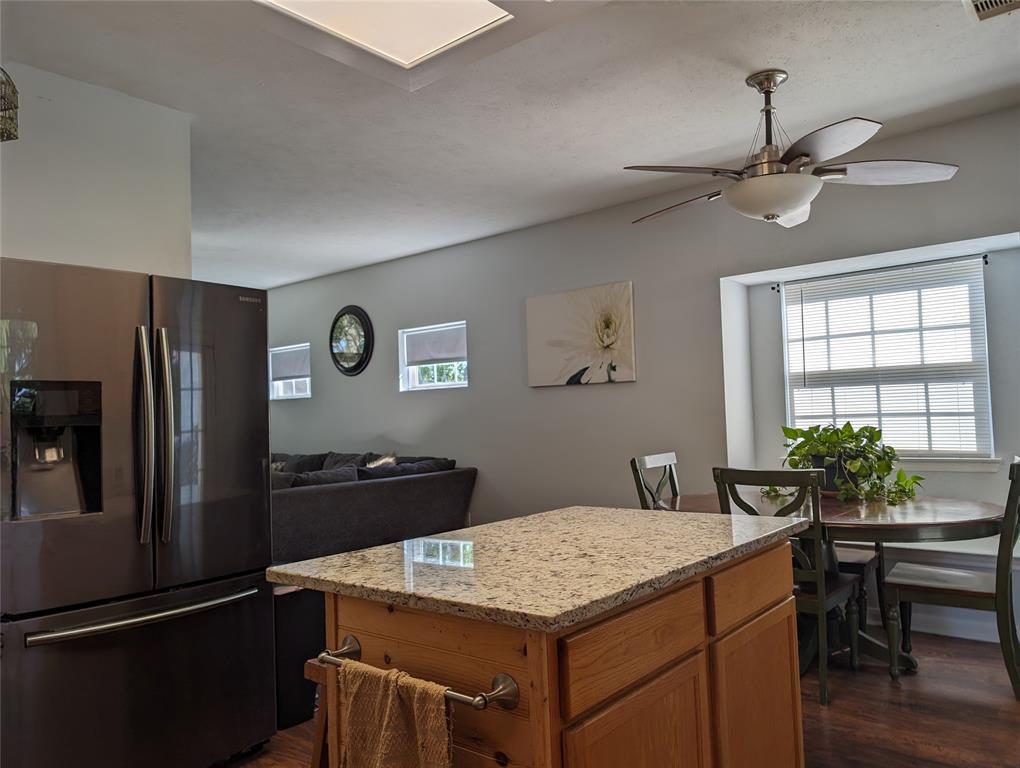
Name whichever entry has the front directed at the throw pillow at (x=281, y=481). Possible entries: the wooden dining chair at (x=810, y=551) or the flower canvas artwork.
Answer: the flower canvas artwork

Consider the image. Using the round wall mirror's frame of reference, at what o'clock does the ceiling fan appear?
The ceiling fan is roughly at 10 o'clock from the round wall mirror.

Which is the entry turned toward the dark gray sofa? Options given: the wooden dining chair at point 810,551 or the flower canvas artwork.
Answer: the flower canvas artwork

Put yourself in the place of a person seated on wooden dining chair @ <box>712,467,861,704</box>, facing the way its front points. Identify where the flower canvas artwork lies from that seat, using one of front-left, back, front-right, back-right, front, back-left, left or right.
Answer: left

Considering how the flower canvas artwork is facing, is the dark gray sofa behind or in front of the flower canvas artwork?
in front

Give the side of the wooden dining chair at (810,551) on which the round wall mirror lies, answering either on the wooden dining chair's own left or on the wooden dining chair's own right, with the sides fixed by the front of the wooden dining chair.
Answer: on the wooden dining chair's own left

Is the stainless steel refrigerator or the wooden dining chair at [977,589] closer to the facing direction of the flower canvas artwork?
the stainless steel refrigerator

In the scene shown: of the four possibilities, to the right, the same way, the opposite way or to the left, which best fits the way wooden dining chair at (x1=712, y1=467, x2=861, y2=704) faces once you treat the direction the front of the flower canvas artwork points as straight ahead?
the opposite way

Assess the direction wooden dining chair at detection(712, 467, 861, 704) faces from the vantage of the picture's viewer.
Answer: facing away from the viewer and to the right of the viewer

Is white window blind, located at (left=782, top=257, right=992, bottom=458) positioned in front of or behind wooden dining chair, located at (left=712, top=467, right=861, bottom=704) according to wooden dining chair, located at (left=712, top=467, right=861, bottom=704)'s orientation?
in front

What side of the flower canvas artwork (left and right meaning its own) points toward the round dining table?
left

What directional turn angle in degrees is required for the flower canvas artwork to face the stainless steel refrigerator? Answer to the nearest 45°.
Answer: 0° — it already faces it

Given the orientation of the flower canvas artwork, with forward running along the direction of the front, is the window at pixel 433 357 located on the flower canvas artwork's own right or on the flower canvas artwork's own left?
on the flower canvas artwork's own right

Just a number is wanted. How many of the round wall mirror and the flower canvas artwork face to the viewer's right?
0

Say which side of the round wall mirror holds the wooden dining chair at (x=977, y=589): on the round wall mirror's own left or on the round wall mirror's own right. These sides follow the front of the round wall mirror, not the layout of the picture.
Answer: on the round wall mirror's own left

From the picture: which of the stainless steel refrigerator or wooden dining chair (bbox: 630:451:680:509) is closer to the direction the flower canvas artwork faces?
the stainless steel refrigerator

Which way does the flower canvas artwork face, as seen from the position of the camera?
facing the viewer and to the left of the viewer

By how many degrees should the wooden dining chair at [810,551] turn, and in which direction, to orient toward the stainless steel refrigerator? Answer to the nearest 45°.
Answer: approximately 180°
